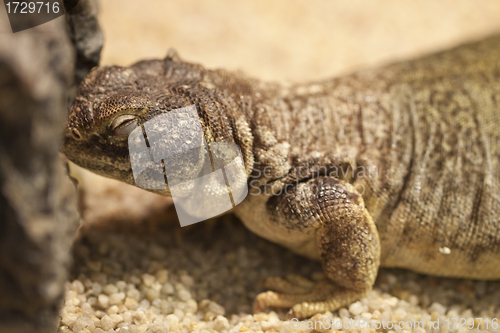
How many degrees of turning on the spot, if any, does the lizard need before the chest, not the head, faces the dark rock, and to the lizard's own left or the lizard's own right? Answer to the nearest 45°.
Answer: approximately 45° to the lizard's own left

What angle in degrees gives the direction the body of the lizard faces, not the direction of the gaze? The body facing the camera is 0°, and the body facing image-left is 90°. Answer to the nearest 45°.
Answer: approximately 90°
